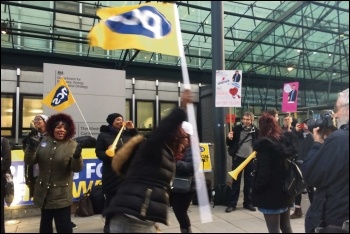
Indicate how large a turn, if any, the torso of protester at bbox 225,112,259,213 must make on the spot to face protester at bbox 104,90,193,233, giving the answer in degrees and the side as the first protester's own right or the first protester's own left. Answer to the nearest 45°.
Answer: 0° — they already face them

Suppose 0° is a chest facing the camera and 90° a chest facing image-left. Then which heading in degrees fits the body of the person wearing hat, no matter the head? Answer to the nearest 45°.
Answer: approximately 315°

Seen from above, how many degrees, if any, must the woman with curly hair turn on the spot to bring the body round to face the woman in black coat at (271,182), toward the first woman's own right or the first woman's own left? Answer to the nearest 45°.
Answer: approximately 45° to the first woman's own left

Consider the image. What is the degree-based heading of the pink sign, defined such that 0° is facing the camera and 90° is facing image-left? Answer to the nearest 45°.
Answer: approximately 0°

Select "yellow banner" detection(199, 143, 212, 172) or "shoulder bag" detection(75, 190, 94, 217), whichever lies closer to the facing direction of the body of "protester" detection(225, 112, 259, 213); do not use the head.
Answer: the shoulder bag

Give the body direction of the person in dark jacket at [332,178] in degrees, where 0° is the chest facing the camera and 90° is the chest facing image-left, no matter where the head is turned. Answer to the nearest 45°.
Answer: approximately 135°

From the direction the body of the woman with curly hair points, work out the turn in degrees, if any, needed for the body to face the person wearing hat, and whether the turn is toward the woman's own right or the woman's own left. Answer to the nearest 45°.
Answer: approximately 135° to the woman's own left

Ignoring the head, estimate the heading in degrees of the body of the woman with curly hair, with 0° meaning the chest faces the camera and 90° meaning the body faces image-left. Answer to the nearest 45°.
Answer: approximately 0°
